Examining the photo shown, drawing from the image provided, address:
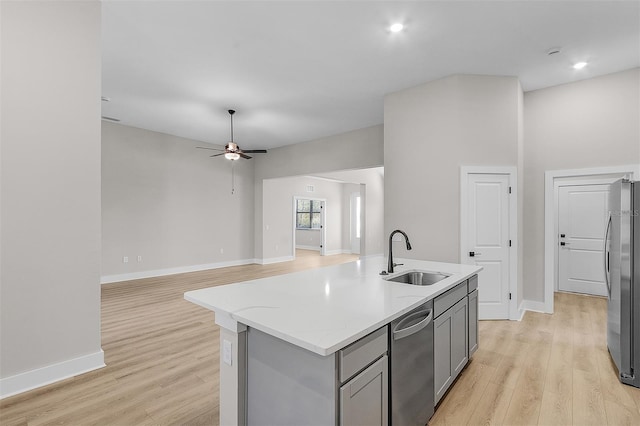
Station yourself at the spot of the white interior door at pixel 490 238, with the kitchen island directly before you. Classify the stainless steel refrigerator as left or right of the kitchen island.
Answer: left

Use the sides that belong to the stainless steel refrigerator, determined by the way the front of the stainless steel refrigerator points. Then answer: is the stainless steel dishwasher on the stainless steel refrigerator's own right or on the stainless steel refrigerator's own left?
on the stainless steel refrigerator's own left

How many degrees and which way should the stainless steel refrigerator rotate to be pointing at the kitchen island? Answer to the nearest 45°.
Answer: approximately 45° to its left

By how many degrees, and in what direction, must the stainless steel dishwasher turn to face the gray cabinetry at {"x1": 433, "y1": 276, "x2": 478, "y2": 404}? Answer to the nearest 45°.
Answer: approximately 90° to its left

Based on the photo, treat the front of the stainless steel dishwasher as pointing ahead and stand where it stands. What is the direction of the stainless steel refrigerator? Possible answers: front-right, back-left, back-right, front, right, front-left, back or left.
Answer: left

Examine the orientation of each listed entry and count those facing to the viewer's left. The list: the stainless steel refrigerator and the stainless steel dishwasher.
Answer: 1

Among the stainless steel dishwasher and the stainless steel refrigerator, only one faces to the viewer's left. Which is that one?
the stainless steel refrigerator

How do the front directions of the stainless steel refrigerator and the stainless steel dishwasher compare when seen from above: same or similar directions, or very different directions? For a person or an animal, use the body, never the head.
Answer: very different directions

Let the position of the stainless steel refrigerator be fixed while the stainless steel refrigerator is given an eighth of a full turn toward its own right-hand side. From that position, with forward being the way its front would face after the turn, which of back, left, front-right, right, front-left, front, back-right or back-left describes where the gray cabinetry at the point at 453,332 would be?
left

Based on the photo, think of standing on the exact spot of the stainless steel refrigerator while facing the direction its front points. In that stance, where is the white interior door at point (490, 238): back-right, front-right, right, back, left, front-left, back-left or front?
front-right

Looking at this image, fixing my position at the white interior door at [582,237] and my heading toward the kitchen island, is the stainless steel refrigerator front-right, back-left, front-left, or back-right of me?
front-left

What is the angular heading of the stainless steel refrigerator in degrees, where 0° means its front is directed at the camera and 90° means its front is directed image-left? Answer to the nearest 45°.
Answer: approximately 90°
